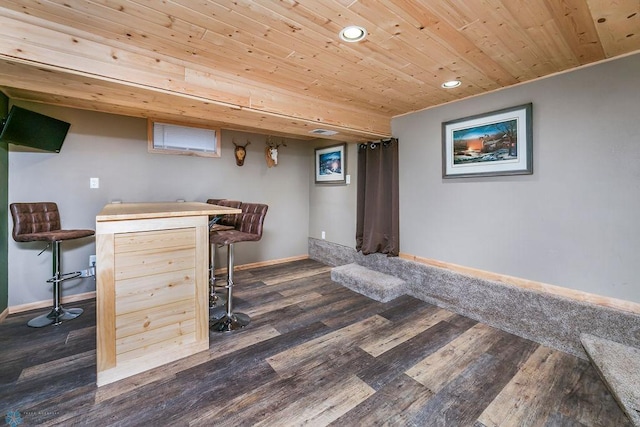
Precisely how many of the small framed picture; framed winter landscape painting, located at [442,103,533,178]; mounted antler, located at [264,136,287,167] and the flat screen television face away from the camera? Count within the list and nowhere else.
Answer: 0

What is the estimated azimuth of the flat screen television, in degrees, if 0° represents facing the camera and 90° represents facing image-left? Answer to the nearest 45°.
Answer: approximately 315°

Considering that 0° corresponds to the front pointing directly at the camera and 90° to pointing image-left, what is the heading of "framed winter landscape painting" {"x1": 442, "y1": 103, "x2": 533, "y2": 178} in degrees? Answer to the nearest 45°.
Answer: approximately 45°

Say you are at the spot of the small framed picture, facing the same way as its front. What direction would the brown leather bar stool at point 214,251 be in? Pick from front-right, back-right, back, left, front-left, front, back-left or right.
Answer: front

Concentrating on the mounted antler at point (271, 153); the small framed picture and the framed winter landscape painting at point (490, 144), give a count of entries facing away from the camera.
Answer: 0

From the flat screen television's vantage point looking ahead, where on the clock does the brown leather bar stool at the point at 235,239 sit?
The brown leather bar stool is roughly at 12 o'clock from the flat screen television.

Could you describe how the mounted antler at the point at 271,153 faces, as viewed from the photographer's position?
facing the viewer and to the right of the viewer

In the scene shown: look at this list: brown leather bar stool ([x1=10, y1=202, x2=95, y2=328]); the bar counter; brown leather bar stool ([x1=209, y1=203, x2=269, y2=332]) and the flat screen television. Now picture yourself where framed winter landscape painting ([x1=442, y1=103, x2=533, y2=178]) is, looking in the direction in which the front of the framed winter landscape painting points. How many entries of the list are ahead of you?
4

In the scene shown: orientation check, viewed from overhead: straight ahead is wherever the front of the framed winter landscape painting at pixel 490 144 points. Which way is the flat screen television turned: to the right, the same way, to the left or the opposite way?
the opposite way

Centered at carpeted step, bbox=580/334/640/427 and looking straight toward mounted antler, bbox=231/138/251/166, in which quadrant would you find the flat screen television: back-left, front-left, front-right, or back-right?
front-left

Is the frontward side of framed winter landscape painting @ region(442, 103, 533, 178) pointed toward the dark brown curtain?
no

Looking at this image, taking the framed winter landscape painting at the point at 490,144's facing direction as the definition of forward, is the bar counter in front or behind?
in front

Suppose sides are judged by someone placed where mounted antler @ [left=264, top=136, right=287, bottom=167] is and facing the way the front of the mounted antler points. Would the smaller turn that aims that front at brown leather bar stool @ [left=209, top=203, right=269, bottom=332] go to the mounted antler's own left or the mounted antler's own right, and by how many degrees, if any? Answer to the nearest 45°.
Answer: approximately 45° to the mounted antler's own right

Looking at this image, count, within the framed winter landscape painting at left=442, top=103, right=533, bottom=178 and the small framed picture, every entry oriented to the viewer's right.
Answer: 0

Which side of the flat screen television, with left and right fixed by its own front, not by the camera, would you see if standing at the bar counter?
front

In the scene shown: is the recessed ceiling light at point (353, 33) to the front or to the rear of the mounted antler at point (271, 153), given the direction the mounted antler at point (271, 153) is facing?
to the front

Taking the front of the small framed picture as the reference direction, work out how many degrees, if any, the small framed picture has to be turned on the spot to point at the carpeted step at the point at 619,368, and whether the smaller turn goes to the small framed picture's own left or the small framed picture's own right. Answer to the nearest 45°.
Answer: approximately 90° to the small framed picture's own left

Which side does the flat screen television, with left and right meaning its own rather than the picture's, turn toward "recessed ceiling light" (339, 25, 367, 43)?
front
